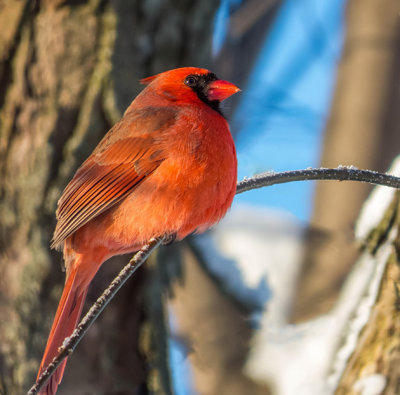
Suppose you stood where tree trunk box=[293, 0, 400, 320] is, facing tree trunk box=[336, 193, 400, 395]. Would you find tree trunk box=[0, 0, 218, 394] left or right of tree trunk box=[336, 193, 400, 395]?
right

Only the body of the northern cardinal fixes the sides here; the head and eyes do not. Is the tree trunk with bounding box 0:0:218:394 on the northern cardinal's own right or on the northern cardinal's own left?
on the northern cardinal's own left

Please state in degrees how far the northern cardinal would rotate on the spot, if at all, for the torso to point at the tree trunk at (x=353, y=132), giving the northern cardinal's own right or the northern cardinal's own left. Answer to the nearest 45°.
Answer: approximately 45° to the northern cardinal's own left

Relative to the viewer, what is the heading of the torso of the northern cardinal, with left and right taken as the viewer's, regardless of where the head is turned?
facing to the right of the viewer
